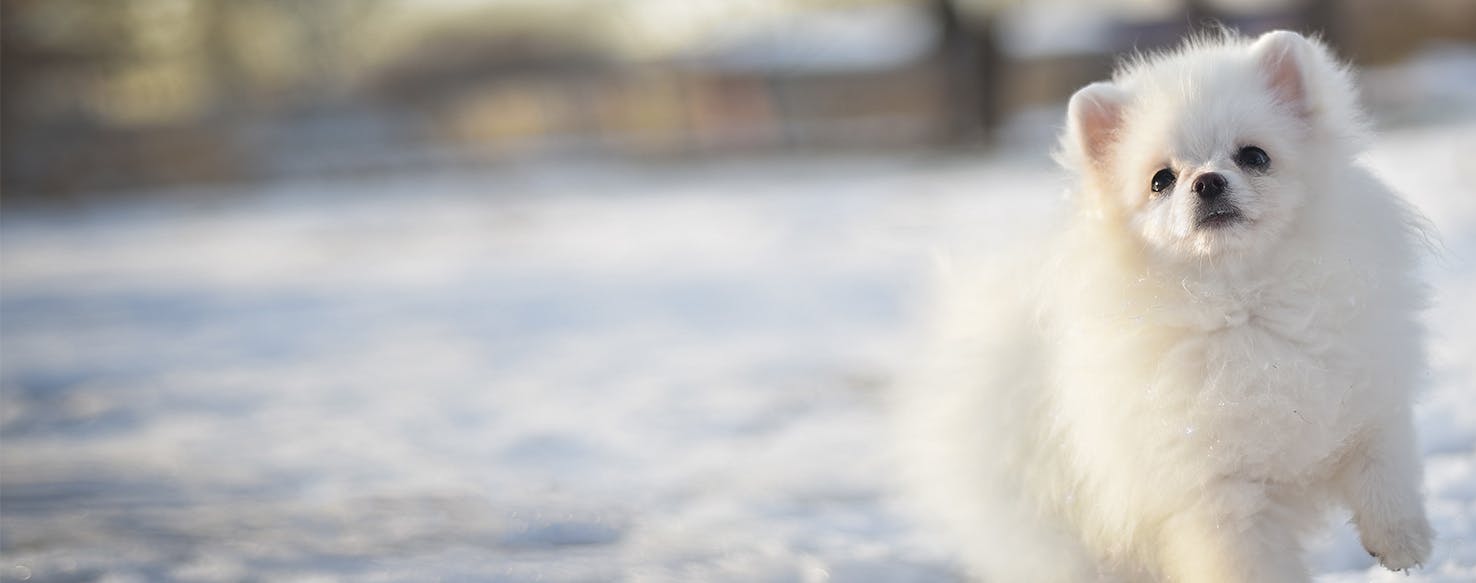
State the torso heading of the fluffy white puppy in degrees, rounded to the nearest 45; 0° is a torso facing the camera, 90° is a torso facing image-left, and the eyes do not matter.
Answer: approximately 315°
